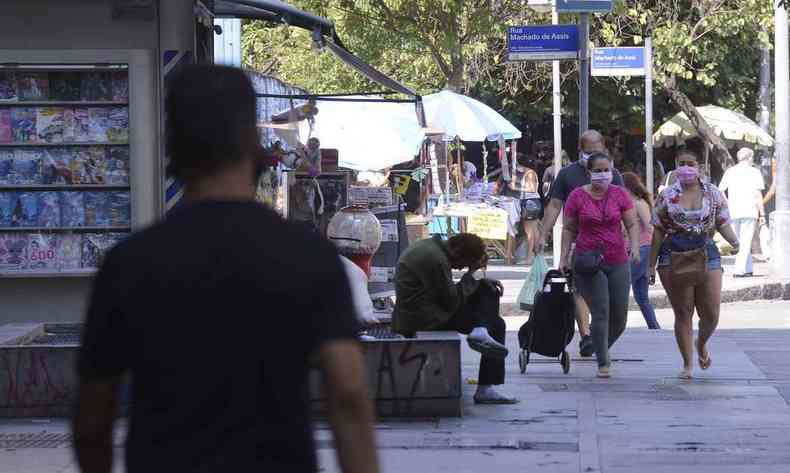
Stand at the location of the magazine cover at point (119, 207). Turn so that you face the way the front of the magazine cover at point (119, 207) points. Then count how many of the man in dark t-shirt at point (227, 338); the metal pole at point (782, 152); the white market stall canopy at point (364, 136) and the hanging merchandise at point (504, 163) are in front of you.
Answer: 1

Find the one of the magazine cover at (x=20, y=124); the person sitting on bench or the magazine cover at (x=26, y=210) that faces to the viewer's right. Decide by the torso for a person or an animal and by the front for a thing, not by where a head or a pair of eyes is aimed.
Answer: the person sitting on bench

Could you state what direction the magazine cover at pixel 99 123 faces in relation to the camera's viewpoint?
facing the viewer

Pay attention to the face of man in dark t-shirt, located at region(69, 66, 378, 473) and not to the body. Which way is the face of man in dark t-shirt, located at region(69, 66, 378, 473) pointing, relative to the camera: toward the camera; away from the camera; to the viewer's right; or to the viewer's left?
away from the camera

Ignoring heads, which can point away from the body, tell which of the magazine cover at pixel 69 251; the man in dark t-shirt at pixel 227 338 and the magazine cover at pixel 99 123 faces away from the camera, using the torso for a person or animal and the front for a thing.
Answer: the man in dark t-shirt

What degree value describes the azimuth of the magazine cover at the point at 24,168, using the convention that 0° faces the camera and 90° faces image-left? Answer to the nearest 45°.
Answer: approximately 0°

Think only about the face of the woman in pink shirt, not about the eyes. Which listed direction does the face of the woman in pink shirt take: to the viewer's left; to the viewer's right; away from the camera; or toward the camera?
toward the camera

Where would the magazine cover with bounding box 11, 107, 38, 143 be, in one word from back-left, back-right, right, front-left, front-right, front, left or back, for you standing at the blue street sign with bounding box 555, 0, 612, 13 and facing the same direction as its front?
front-right

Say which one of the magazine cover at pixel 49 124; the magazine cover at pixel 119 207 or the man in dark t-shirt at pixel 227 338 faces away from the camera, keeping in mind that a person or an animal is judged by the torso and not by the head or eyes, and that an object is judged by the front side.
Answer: the man in dark t-shirt

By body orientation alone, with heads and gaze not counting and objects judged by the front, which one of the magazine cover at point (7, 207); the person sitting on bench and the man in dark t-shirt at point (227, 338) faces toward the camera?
the magazine cover

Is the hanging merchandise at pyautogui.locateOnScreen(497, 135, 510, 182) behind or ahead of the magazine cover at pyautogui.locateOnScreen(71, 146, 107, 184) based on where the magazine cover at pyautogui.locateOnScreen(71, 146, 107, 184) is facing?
behind

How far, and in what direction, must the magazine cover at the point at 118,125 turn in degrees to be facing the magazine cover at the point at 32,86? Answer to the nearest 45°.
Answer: approximately 90° to its right

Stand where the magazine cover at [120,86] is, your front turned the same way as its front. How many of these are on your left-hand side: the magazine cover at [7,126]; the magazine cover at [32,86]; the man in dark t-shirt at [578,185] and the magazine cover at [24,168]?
1

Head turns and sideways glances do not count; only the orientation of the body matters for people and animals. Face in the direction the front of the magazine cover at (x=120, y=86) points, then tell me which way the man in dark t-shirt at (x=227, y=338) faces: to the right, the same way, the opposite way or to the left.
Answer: the opposite way

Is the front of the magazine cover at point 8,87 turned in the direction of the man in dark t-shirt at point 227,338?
yes

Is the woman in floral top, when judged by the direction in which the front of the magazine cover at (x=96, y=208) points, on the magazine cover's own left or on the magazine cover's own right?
on the magazine cover's own left

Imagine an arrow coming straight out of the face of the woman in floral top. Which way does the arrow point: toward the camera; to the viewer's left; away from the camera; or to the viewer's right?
toward the camera

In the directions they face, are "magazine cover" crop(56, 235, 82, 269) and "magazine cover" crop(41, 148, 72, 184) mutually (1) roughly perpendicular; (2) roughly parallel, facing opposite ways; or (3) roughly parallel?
roughly parallel

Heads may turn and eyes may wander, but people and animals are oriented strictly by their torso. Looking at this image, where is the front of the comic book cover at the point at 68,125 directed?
toward the camera

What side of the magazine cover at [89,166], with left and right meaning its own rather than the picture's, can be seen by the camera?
front
